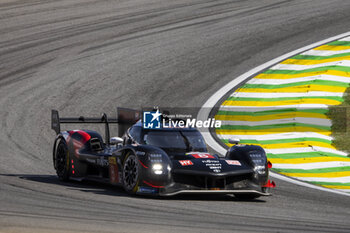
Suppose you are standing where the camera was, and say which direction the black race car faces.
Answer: facing the viewer and to the right of the viewer
